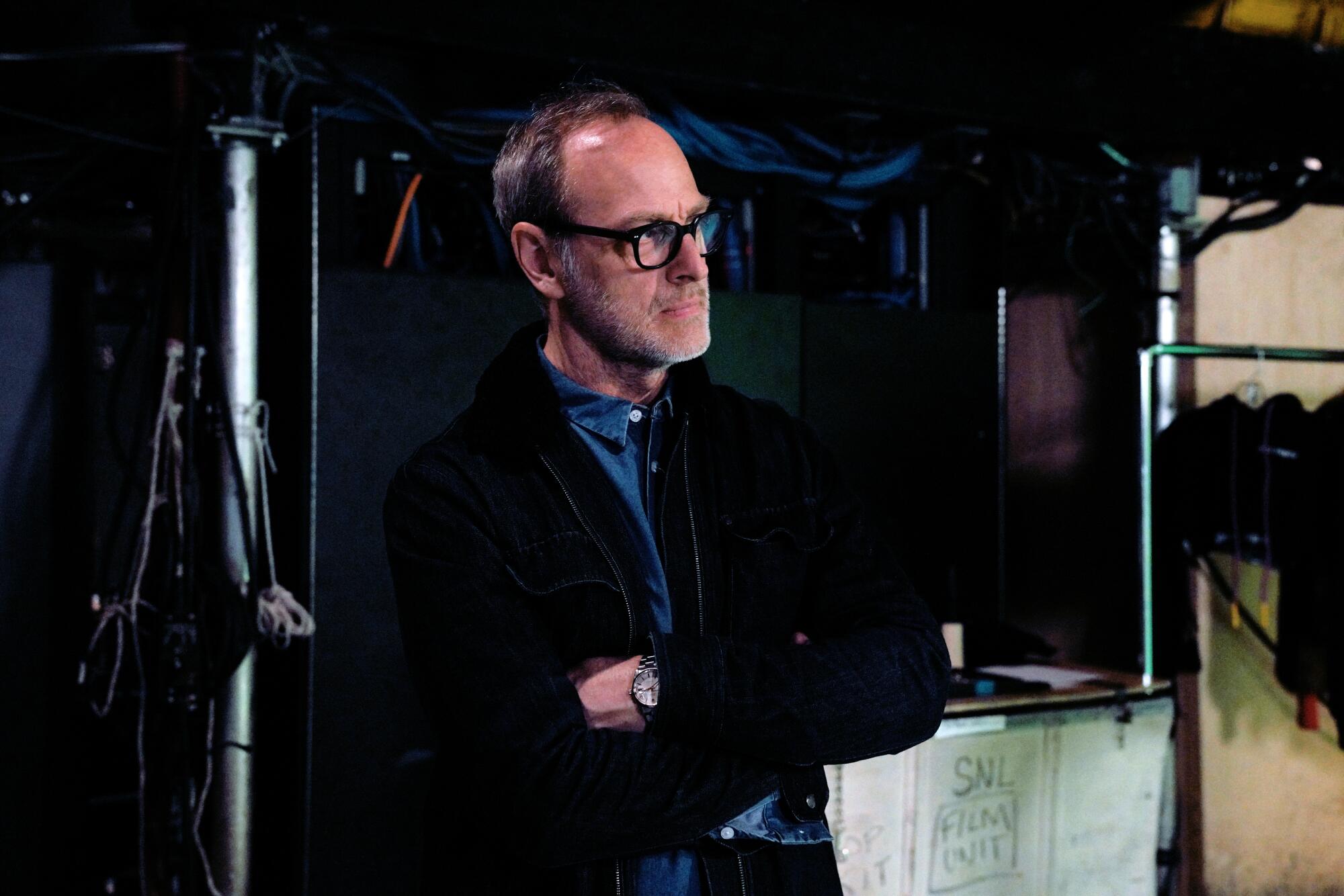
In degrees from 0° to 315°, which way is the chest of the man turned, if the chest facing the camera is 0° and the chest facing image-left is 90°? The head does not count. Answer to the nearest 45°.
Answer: approximately 315°

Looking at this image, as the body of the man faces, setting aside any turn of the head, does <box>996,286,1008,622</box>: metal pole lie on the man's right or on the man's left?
on the man's left

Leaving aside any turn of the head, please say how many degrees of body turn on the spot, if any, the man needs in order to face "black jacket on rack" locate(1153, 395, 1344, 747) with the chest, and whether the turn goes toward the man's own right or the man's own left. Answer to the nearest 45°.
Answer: approximately 90° to the man's own left

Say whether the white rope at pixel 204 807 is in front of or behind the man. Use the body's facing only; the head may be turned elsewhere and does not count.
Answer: behind
